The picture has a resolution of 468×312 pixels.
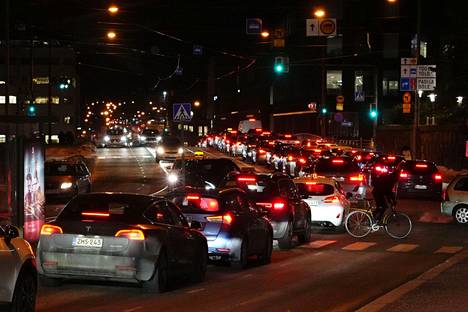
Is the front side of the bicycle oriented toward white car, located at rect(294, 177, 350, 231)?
no

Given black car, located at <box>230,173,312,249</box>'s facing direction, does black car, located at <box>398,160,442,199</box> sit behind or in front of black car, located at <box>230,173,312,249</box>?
in front

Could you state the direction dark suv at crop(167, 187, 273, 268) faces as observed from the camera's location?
facing away from the viewer and to the right of the viewer

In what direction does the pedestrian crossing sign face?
toward the camera

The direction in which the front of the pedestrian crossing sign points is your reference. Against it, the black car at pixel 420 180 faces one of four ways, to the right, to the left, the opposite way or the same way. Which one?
the opposite way

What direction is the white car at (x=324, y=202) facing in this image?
away from the camera

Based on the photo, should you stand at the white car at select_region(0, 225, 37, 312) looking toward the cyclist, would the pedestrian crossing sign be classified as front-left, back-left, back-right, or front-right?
front-left

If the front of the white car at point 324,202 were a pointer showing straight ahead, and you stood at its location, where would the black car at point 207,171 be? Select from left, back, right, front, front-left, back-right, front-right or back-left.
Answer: front-left

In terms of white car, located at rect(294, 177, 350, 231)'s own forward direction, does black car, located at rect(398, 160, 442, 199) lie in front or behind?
in front

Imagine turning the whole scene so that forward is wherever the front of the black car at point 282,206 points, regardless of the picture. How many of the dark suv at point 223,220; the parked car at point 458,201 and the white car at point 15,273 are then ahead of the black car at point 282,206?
1

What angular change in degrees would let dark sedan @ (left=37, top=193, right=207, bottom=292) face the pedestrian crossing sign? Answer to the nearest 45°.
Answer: approximately 45° to its left

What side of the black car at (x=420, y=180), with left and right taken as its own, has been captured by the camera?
back

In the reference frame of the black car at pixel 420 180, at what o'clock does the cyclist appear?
The cyclist is roughly at 6 o'clock from the black car.

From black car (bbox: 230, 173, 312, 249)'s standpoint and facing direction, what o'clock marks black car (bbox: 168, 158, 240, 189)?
black car (bbox: 168, 158, 240, 189) is roughly at 10 o'clock from black car (bbox: 230, 173, 312, 249).
